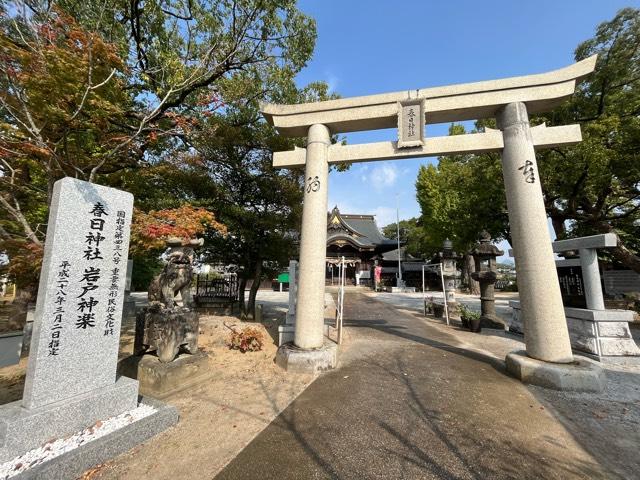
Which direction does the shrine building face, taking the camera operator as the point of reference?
facing the viewer

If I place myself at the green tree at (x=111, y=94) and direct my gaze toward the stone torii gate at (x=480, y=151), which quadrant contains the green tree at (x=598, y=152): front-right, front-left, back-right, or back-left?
front-left

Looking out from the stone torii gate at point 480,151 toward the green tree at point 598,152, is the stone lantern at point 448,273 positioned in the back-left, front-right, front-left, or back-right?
front-left

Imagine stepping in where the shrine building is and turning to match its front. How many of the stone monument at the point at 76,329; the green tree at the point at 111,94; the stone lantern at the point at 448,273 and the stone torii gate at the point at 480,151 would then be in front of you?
4

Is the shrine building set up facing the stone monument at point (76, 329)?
yes

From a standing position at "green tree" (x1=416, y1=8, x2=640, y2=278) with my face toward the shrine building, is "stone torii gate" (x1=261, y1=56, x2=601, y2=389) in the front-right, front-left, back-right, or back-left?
back-left

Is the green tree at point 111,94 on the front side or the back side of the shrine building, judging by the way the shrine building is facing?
on the front side

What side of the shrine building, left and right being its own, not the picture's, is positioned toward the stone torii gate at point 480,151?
front

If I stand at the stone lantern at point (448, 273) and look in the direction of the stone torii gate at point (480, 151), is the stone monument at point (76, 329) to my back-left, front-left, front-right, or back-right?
front-right

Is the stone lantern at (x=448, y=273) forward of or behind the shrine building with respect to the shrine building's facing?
forward

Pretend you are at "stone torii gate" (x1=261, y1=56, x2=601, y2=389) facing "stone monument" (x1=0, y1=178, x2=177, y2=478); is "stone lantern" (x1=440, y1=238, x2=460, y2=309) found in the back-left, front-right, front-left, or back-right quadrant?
back-right

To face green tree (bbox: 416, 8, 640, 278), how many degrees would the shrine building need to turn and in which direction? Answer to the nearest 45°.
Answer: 0° — it already faces it
